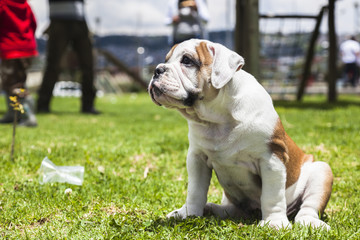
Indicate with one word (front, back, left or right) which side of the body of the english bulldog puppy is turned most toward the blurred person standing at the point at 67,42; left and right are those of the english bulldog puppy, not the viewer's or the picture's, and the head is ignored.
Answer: right

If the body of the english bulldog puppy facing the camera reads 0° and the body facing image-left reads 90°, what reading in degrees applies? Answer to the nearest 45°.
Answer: approximately 45°

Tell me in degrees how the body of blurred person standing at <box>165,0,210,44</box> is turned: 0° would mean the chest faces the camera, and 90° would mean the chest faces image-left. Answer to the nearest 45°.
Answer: approximately 0°

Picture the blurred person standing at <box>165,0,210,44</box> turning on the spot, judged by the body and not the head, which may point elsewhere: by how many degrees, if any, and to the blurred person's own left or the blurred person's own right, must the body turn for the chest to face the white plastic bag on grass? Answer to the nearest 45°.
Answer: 0° — they already face it

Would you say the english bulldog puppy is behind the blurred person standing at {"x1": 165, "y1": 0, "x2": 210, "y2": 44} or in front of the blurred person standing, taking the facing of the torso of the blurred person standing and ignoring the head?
in front

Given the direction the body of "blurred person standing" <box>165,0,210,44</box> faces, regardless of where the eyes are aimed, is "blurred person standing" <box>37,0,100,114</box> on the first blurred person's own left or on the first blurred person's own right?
on the first blurred person's own right

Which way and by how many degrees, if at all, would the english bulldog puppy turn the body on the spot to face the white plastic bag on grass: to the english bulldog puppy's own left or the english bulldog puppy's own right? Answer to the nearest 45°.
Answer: approximately 90° to the english bulldog puppy's own right

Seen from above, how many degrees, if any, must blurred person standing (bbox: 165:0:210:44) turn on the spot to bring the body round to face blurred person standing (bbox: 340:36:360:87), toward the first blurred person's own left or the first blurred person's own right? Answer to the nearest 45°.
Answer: approximately 135° to the first blurred person's own left

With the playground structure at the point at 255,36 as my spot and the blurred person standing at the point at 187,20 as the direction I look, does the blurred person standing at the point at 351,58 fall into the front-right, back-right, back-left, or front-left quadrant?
back-right

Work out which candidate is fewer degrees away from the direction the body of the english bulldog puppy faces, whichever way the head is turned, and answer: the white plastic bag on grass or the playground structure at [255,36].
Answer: the white plastic bag on grass
